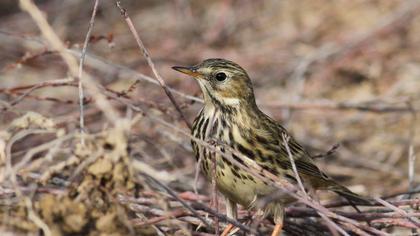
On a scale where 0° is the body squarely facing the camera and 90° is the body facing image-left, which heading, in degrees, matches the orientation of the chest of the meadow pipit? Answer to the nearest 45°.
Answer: approximately 90°
